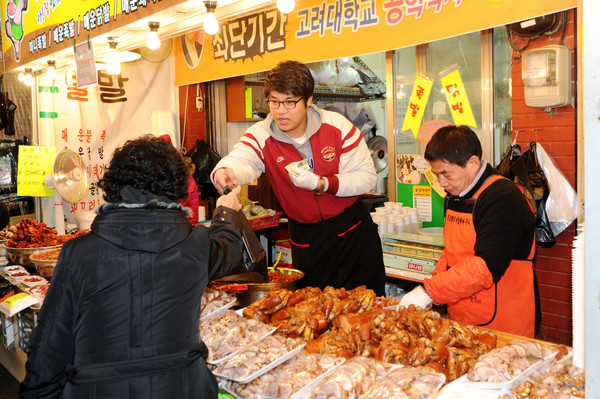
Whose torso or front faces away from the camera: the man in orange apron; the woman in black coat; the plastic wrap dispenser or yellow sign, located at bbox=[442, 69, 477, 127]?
the woman in black coat

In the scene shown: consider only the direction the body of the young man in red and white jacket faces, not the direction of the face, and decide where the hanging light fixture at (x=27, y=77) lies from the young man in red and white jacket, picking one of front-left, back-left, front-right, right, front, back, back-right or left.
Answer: right

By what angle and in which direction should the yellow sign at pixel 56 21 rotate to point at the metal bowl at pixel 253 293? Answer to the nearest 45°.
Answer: approximately 90° to its left

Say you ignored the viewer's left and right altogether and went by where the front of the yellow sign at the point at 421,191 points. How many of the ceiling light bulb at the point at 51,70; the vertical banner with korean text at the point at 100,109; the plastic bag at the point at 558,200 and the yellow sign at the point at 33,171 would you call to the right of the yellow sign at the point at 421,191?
3

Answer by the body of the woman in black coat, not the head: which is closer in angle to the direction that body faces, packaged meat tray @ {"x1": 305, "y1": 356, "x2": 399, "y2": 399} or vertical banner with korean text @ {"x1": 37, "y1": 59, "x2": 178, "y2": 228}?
the vertical banner with korean text

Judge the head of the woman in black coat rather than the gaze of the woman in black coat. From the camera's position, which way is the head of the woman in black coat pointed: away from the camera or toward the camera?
away from the camera

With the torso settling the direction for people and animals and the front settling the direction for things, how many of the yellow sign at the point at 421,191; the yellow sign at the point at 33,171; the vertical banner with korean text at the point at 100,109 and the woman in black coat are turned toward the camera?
3

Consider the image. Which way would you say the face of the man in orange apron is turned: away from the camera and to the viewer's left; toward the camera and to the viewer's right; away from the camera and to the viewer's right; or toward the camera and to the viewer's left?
toward the camera and to the viewer's left

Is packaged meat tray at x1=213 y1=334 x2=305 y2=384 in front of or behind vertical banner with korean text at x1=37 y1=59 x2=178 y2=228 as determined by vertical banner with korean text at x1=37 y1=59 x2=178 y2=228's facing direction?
in front

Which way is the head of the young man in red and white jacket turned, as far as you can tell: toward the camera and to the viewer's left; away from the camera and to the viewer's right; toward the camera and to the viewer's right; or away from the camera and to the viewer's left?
toward the camera and to the viewer's left

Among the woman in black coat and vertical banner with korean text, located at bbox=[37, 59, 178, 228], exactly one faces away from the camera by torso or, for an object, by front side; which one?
the woman in black coat

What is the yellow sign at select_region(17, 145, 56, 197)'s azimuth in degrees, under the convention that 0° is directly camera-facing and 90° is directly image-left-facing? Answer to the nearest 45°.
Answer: approximately 0°

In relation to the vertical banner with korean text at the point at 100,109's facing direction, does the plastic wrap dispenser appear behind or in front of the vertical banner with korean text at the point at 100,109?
in front

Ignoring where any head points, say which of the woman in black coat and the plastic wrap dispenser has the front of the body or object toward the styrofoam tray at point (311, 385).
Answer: the plastic wrap dispenser
